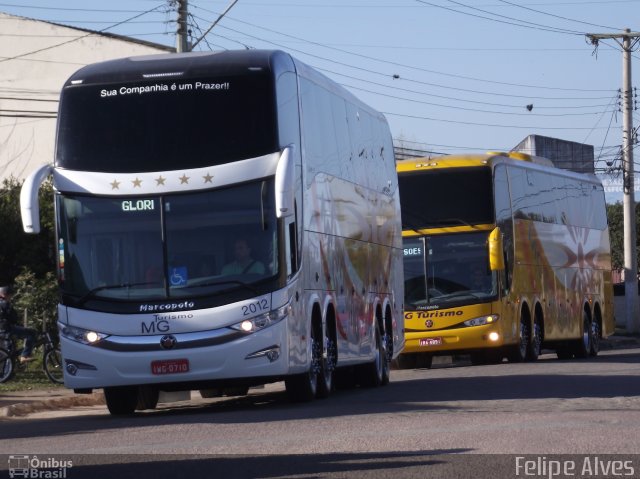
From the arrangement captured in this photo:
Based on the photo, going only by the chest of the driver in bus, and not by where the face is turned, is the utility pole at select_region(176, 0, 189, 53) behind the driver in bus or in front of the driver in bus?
behind

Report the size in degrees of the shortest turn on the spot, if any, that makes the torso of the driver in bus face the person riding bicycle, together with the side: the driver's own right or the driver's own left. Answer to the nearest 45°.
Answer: approximately 135° to the driver's own right

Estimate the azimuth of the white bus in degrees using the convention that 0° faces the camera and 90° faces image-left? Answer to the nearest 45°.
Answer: approximately 0°

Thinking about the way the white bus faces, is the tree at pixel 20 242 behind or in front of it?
behind

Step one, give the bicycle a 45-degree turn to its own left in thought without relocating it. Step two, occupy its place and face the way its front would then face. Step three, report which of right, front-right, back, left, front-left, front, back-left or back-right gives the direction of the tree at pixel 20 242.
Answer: front-left

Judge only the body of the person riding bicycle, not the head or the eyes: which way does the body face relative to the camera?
to the viewer's right

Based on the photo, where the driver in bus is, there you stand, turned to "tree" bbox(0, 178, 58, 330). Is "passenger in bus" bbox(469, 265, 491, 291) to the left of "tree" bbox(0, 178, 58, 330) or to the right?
right

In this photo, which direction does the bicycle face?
to the viewer's right

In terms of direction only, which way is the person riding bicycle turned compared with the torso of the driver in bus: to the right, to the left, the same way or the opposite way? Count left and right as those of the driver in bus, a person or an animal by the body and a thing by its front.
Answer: to the left
